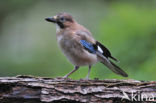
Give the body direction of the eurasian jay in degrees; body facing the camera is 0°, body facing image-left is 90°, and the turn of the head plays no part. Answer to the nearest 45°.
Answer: approximately 90°
